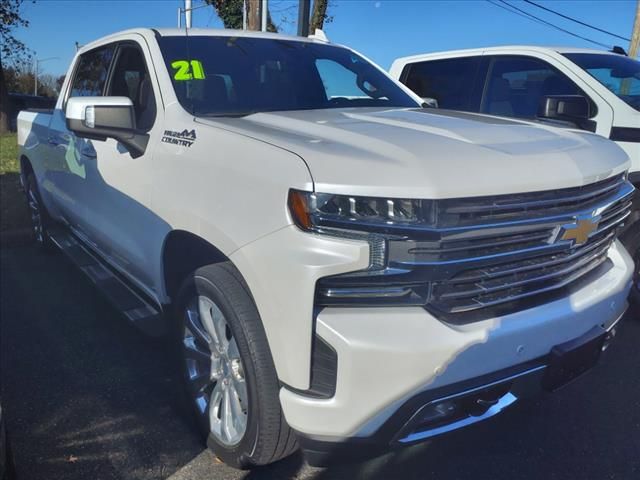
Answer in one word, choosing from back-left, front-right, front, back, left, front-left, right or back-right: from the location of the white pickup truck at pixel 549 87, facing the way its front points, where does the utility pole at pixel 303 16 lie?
back

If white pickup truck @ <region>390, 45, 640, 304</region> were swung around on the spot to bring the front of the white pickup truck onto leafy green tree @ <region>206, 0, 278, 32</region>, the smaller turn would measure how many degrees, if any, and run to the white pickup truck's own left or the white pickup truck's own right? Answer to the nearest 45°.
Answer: approximately 180°

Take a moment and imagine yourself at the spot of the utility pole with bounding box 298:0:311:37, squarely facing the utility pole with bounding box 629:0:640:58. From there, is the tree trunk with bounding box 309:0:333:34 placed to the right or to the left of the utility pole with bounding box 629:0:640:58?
left

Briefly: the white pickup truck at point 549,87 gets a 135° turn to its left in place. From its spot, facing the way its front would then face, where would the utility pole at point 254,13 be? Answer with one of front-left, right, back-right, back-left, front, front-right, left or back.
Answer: front-left

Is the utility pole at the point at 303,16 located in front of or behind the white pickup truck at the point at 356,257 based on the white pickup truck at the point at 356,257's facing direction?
behind

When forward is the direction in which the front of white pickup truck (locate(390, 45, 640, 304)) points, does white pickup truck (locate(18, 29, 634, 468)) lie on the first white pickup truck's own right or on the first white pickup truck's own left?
on the first white pickup truck's own right

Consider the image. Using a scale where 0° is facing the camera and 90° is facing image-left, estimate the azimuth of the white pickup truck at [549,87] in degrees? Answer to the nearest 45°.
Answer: approximately 315°

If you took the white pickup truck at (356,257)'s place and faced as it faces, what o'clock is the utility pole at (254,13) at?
The utility pole is roughly at 7 o'clock from the white pickup truck.

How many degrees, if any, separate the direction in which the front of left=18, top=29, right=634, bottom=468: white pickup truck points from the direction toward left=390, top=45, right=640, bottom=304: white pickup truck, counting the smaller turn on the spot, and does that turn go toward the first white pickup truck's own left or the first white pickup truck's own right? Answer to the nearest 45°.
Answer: approximately 90° to the first white pickup truck's own left

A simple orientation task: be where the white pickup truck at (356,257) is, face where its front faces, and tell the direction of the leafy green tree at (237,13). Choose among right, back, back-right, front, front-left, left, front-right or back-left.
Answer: back-left
